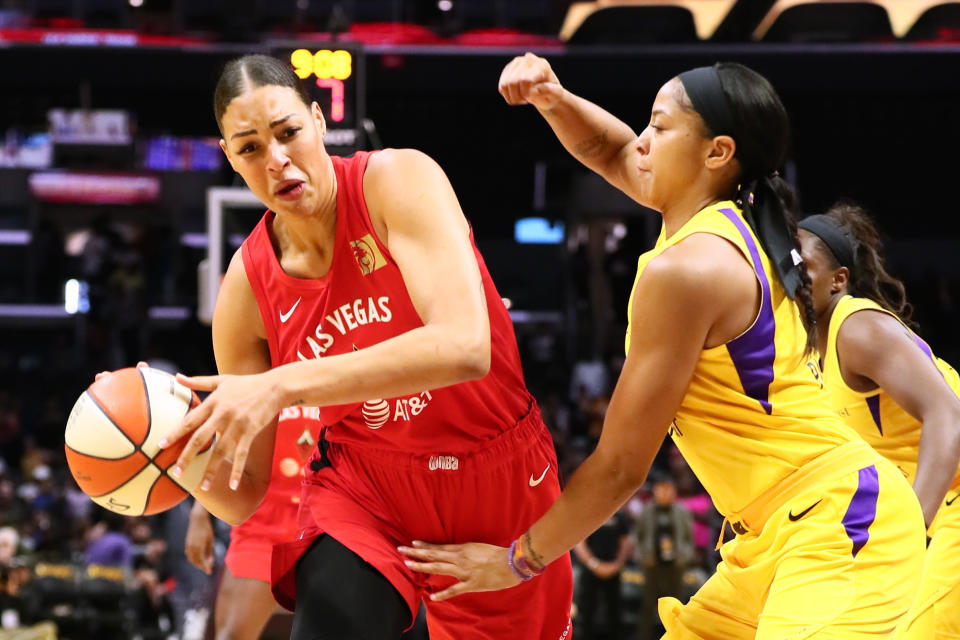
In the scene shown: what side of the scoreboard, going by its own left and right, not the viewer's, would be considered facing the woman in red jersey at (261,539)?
front

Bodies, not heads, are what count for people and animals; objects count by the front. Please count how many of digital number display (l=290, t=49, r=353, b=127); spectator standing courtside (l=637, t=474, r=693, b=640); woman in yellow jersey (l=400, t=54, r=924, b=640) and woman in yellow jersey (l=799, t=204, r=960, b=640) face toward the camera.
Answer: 2

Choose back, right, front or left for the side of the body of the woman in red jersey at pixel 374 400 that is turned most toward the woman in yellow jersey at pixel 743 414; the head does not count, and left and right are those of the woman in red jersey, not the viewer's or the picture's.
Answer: left

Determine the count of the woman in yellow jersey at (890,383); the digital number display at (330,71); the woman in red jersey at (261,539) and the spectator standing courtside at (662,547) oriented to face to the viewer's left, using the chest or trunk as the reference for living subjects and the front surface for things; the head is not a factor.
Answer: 1

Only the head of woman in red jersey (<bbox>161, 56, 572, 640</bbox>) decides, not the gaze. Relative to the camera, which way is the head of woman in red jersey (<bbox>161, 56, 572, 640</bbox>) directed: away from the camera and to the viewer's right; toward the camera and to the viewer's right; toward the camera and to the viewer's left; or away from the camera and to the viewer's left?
toward the camera and to the viewer's left

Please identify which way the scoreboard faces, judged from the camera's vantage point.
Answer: facing the viewer

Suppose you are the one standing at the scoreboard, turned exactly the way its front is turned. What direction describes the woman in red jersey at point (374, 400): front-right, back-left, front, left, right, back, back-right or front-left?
front

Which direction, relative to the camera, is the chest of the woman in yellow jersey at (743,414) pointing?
to the viewer's left

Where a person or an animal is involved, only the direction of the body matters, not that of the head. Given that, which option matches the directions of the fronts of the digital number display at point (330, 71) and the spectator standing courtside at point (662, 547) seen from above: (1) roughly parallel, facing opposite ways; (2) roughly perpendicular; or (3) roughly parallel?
roughly parallel

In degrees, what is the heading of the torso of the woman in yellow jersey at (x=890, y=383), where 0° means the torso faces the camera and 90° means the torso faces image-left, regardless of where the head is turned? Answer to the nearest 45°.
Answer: approximately 90°

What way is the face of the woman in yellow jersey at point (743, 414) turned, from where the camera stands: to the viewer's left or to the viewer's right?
to the viewer's left

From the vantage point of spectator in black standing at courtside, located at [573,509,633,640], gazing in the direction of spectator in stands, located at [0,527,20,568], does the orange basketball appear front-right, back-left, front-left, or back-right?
front-left

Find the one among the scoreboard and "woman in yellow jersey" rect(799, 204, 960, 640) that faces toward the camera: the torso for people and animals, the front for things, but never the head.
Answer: the scoreboard
